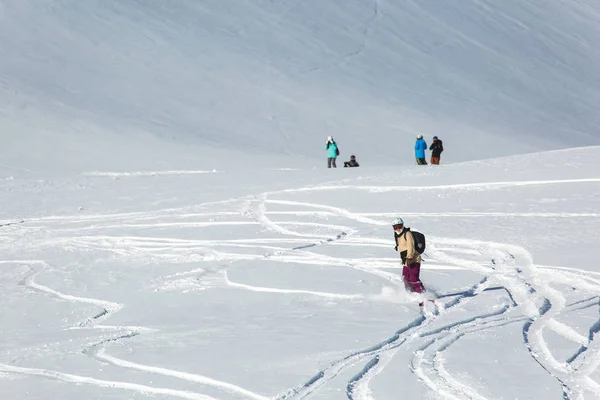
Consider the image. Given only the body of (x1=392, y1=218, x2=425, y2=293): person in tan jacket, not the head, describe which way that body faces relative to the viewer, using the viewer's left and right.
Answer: facing the viewer and to the left of the viewer

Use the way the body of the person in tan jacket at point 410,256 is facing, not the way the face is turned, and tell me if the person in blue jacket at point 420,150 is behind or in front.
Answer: behind
